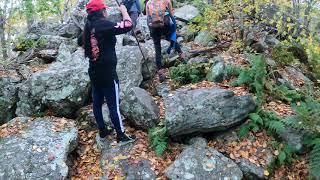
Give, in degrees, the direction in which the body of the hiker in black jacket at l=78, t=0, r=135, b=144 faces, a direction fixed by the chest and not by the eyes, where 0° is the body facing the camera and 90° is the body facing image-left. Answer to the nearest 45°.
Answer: approximately 225°

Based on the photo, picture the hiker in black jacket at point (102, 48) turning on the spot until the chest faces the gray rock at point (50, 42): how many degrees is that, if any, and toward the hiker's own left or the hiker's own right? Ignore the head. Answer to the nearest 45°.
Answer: approximately 45° to the hiker's own left

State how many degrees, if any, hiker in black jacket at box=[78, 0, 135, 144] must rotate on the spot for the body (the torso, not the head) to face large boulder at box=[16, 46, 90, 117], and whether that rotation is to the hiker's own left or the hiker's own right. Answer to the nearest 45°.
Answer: approximately 90° to the hiker's own left

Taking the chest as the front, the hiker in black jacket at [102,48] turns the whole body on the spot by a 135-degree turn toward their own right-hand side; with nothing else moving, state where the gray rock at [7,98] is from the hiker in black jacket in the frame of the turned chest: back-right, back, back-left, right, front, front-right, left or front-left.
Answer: back-right

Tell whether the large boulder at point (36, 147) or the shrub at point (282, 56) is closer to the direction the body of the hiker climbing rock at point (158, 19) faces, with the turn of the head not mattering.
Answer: the shrub

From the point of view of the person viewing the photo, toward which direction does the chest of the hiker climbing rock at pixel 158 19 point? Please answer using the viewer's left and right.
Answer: facing away from the viewer

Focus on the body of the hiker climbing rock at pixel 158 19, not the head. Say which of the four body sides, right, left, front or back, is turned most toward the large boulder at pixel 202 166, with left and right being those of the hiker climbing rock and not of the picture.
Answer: back

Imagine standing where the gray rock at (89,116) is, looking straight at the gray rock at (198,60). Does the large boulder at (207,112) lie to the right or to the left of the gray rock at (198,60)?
right

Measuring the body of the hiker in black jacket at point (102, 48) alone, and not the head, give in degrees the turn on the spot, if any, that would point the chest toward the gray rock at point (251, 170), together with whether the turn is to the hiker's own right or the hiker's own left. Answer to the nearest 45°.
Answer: approximately 90° to the hiker's own right

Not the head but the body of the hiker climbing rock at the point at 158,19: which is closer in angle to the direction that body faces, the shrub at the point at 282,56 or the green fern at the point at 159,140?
the shrub
